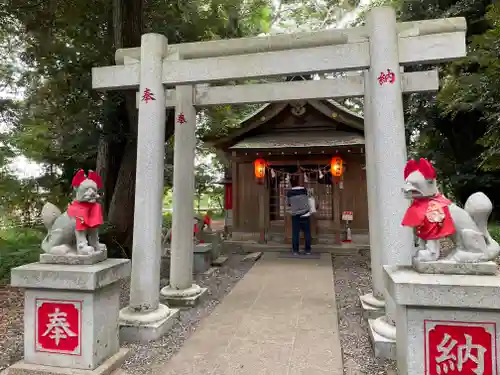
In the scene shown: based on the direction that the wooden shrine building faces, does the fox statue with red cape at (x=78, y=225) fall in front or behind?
in front

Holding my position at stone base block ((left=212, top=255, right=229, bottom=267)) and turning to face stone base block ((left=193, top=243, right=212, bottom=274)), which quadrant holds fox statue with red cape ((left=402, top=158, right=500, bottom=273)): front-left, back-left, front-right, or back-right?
front-left

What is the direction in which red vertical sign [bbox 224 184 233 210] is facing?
toward the camera

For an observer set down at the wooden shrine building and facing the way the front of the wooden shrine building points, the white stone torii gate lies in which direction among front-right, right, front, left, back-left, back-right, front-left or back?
front

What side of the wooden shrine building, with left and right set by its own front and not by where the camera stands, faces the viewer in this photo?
front

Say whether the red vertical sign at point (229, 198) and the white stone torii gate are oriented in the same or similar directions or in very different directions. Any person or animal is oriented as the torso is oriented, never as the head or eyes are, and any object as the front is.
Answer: same or similar directions

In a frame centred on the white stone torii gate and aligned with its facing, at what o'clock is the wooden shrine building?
The wooden shrine building is roughly at 6 o'clock from the white stone torii gate.

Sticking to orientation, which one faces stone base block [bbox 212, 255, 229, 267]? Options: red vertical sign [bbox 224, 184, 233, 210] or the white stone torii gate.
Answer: the red vertical sign

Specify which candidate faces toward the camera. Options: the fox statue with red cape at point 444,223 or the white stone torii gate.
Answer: the white stone torii gate

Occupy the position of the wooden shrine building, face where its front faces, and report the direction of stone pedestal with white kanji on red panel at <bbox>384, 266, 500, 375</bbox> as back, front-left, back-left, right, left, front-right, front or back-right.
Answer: front

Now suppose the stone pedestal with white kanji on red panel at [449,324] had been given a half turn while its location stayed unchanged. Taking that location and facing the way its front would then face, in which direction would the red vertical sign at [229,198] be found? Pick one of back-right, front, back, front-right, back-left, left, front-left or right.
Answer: front-left

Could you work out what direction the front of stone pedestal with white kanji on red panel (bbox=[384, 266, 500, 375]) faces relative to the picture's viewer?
facing the viewer

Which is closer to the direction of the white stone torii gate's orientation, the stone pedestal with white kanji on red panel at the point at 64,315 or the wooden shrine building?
the stone pedestal with white kanji on red panel

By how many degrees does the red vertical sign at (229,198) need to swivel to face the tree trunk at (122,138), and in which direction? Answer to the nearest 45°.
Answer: approximately 45° to its right

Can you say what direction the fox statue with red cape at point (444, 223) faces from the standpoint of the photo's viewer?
facing to the left of the viewer

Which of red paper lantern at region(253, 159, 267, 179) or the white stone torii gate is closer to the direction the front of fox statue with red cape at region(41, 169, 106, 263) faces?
the white stone torii gate

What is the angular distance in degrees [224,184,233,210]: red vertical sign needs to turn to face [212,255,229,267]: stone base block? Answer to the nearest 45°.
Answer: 0° — it already faces it

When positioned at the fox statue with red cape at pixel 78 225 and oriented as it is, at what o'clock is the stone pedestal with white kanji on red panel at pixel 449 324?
The stone pedestal with white kanji on red panel is roughly at 12 o'clock from the fox statue with red cape.

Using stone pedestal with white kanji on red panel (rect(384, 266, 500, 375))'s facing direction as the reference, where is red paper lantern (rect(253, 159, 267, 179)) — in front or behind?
behind
